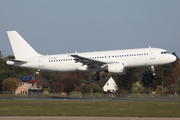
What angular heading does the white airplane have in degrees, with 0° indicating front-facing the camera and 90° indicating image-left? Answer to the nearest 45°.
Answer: approximately 270°
